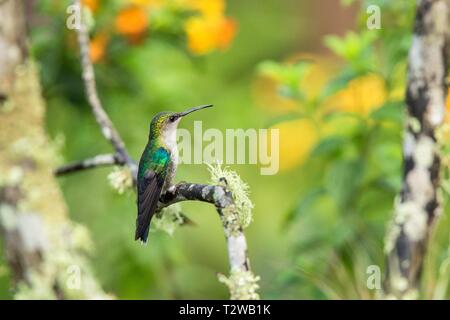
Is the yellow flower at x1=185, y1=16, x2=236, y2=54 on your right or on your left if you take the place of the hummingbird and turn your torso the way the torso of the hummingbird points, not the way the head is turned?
on your left

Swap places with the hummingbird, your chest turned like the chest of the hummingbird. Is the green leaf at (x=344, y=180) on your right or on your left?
on your left

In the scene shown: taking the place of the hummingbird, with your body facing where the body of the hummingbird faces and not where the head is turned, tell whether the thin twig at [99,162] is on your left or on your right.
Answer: on your left

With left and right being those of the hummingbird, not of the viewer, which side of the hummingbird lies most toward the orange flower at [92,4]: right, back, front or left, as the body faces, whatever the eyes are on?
left

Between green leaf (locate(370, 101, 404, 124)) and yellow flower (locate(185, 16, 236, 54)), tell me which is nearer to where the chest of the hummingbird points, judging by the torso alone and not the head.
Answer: the green leaf

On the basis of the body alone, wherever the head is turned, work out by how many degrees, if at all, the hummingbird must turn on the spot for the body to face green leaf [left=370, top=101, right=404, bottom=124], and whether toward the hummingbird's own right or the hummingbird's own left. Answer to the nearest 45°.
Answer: approximately 45° to the hummingbird's own left

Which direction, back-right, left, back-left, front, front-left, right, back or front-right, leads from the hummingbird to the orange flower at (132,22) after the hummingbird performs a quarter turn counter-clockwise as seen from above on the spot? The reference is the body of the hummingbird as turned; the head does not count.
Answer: front

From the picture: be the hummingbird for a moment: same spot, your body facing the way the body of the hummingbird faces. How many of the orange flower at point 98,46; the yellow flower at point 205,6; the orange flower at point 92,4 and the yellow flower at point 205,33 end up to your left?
4

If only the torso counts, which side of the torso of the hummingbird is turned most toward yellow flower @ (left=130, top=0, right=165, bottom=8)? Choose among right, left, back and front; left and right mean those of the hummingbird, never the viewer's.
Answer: left

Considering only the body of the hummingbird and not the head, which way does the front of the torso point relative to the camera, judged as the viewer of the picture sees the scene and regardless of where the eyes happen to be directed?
to the viewer's right
